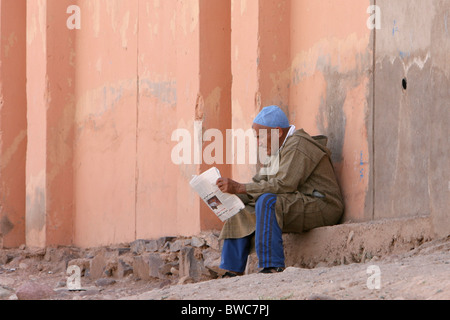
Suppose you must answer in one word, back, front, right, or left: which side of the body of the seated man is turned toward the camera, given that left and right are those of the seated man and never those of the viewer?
left

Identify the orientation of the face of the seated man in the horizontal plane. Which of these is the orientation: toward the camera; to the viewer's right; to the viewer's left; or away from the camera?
to the viewer's left
